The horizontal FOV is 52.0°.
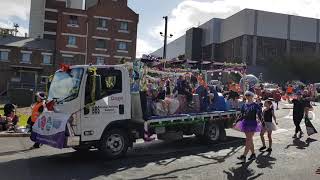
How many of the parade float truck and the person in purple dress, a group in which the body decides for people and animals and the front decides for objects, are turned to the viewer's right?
0

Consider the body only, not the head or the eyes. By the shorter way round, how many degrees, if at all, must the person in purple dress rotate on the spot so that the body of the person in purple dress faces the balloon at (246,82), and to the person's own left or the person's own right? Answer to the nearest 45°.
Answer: approximately 135° to the person's own right

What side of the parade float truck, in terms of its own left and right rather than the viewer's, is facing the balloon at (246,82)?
back

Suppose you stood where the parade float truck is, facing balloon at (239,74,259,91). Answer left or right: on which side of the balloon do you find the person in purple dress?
right

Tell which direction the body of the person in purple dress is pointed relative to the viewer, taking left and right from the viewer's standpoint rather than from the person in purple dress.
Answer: facing the viewer and to the left of the viewer

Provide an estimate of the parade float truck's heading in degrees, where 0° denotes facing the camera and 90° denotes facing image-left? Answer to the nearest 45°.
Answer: approximately 45°

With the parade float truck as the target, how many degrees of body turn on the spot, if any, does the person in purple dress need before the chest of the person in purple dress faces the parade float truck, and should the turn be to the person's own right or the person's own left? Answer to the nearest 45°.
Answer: approximately 45° to the person's own right

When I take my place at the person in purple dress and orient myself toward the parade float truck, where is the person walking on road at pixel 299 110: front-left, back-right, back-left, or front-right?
back-right

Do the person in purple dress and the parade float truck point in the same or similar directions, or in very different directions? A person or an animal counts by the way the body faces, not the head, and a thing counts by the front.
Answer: same or similar directions

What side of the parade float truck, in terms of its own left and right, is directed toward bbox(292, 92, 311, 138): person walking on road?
back
